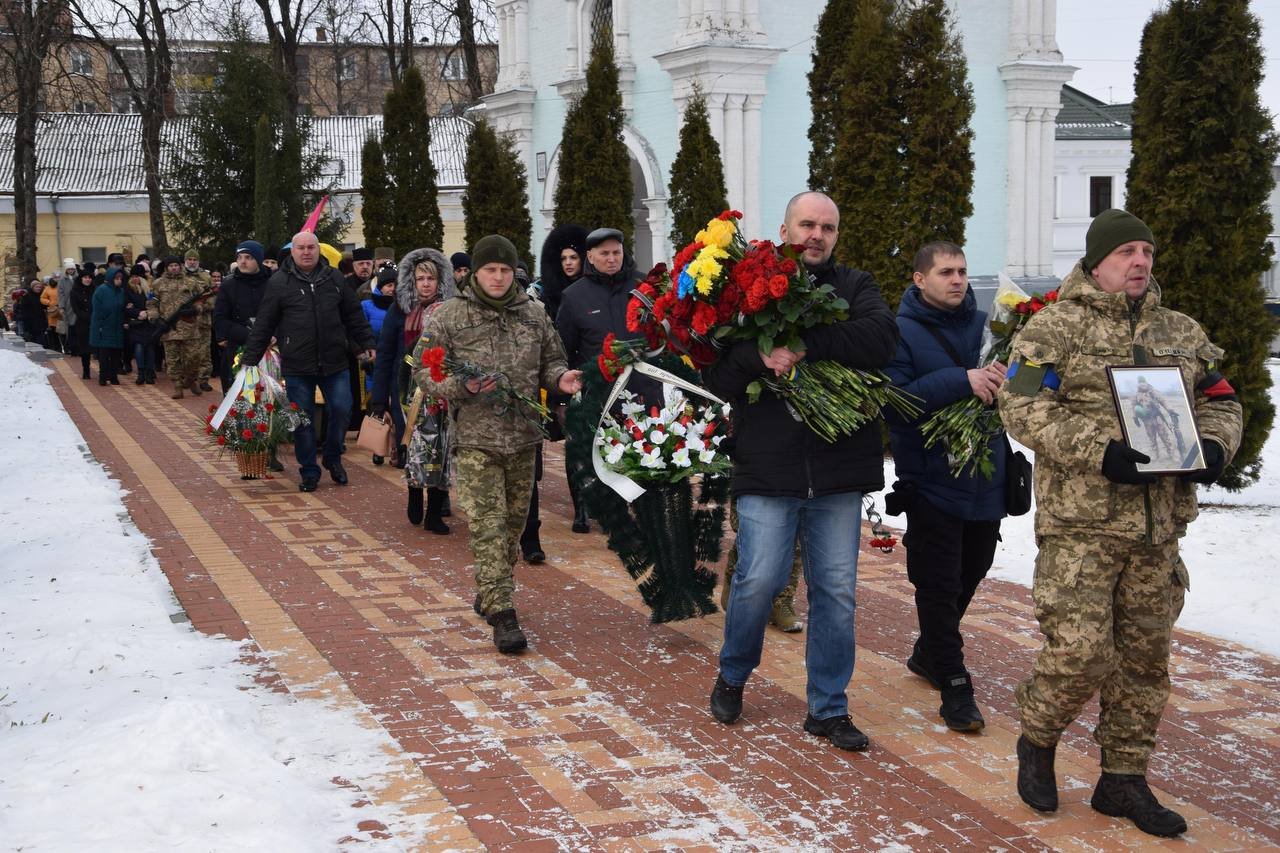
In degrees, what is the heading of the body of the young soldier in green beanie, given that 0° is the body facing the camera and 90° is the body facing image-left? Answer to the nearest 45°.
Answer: approximately 0°

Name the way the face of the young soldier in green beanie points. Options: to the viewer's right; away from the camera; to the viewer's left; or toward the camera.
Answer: toward the camera

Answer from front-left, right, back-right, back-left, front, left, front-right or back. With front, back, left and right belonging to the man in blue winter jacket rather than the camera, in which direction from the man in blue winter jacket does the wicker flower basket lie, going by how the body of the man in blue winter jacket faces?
back

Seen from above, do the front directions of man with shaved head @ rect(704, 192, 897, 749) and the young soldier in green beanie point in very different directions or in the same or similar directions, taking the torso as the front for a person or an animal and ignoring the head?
same or similar directions

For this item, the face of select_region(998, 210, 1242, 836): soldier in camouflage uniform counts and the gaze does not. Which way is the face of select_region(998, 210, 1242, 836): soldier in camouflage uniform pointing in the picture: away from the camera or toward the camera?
toward the camera

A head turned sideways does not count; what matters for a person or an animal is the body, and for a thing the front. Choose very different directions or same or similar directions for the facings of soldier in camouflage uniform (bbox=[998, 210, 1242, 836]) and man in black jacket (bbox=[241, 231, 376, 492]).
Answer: same or similar directions

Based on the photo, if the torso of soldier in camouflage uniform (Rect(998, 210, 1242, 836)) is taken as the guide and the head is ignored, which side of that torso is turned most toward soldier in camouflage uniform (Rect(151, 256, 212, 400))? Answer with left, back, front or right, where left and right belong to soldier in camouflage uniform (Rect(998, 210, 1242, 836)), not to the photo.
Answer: back

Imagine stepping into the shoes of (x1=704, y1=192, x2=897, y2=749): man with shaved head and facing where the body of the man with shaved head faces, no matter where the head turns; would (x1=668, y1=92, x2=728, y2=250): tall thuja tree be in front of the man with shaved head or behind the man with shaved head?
behind

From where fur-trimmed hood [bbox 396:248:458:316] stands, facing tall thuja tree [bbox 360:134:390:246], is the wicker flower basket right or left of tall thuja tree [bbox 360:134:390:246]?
left

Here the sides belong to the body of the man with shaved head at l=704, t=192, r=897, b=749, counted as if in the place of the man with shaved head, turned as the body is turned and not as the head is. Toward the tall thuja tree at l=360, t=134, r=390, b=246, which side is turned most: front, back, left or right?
back

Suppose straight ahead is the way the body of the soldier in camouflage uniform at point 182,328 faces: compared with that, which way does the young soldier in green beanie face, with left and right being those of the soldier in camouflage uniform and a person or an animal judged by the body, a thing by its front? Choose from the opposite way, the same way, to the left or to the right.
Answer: the same way

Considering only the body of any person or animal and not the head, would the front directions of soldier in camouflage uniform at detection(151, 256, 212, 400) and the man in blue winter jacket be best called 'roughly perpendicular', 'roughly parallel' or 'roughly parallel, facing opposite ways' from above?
roughly parallel

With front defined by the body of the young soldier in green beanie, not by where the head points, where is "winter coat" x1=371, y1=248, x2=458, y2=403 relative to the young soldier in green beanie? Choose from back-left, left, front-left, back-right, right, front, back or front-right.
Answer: back

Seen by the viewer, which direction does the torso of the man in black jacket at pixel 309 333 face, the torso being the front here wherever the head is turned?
toward the camera

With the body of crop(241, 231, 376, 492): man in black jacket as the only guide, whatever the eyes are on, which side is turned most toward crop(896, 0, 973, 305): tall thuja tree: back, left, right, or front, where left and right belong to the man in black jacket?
left

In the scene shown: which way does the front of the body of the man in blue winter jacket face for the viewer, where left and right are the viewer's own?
facing the viewer and to the right of the viewer

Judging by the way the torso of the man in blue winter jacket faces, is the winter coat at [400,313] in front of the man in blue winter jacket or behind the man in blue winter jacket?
behind

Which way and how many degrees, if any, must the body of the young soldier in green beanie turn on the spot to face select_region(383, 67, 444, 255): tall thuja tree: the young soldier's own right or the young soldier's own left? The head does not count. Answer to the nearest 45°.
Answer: approximately 180°

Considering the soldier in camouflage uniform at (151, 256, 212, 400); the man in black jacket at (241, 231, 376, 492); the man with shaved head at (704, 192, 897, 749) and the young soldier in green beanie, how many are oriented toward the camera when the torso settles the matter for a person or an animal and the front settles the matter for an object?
4

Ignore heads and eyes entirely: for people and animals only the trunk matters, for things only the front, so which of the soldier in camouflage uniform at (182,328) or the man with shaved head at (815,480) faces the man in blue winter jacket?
the soldier in camouflage uniform
